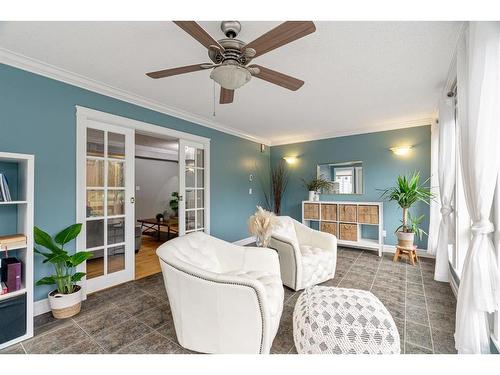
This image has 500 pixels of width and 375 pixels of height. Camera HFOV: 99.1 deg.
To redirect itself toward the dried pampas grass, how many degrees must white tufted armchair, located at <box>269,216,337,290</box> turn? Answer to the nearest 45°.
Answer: approximately 90° to its right

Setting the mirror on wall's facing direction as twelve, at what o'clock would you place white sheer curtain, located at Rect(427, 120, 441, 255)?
The white sheer curtain is roughly at 10 o'clock from the mirror on wall.

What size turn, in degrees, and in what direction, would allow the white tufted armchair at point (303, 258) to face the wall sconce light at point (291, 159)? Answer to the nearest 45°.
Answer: approximately 135° to its left

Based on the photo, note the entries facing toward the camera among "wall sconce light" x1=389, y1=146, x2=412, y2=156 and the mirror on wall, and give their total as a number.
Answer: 2

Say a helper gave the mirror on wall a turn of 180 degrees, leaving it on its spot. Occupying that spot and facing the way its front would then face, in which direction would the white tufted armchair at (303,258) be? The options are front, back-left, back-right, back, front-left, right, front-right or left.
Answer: back

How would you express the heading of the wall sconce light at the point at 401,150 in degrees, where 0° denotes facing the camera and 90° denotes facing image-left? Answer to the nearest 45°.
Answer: approximately 0°

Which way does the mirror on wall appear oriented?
toward the camera

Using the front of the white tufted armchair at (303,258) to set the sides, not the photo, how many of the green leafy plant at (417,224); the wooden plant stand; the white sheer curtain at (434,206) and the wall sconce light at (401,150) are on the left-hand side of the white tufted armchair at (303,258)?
4

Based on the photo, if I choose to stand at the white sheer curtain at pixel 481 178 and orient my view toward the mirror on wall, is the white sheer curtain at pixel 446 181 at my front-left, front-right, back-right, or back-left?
front-right

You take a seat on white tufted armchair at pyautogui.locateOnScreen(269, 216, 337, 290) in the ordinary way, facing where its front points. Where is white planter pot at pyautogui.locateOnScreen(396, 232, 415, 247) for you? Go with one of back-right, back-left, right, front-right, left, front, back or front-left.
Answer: left

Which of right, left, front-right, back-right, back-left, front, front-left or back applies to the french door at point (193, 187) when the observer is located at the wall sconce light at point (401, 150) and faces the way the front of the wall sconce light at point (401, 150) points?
front-right

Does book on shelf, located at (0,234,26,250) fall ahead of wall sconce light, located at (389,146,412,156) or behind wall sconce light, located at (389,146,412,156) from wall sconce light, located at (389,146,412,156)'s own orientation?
ahead

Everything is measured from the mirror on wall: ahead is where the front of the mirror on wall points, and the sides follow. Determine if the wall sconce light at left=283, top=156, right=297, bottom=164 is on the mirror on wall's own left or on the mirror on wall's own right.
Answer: on the mirror on wall's own right

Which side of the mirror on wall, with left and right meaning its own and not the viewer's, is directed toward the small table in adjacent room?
right

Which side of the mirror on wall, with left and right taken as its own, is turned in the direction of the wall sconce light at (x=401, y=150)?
left
